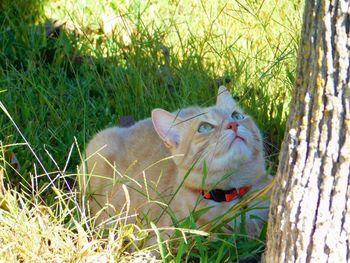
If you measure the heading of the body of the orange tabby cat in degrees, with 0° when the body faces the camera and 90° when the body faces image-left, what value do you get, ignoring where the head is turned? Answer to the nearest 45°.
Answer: approximately 315°

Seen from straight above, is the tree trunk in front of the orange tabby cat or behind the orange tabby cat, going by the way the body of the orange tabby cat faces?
in front
